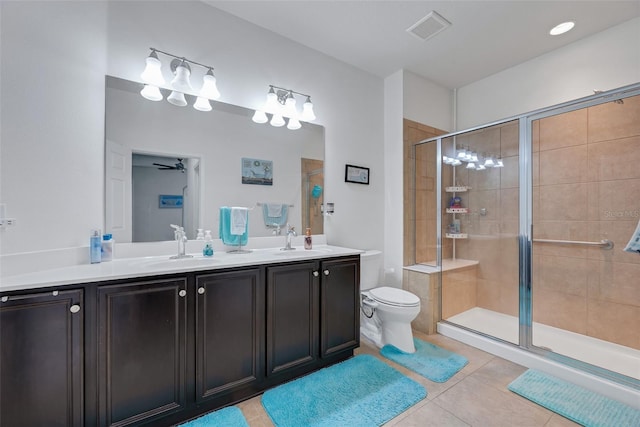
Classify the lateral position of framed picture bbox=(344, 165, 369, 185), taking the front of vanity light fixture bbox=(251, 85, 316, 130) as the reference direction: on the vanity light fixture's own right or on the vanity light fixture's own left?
on the vanity light fixture's own left

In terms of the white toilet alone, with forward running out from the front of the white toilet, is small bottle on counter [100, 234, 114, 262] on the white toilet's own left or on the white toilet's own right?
on the white toilet's own right

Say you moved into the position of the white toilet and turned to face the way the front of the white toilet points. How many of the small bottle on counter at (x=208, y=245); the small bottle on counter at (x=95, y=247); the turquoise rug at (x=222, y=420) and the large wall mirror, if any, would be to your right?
4

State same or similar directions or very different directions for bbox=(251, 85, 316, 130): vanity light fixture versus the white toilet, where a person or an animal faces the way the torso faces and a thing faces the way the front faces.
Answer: same or similar directions

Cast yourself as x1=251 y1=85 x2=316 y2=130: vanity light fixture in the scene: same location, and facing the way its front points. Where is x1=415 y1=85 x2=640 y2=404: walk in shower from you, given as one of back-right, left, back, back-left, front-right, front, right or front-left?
front-left

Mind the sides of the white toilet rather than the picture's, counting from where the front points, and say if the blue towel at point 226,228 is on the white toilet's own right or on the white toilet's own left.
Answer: on the white toilet's own right

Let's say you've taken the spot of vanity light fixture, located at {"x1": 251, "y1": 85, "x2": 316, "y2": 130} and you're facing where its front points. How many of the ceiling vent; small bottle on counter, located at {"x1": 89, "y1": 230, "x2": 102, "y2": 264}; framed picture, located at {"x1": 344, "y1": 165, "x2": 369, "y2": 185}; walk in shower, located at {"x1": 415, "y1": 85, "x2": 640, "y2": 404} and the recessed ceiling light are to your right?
1

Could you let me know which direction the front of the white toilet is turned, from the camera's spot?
facing the viewer and to the right of the viewer

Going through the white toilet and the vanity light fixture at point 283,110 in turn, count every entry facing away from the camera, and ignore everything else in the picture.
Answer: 0

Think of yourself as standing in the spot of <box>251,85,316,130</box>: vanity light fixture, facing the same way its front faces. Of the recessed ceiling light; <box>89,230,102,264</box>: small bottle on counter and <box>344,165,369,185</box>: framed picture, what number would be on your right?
1
